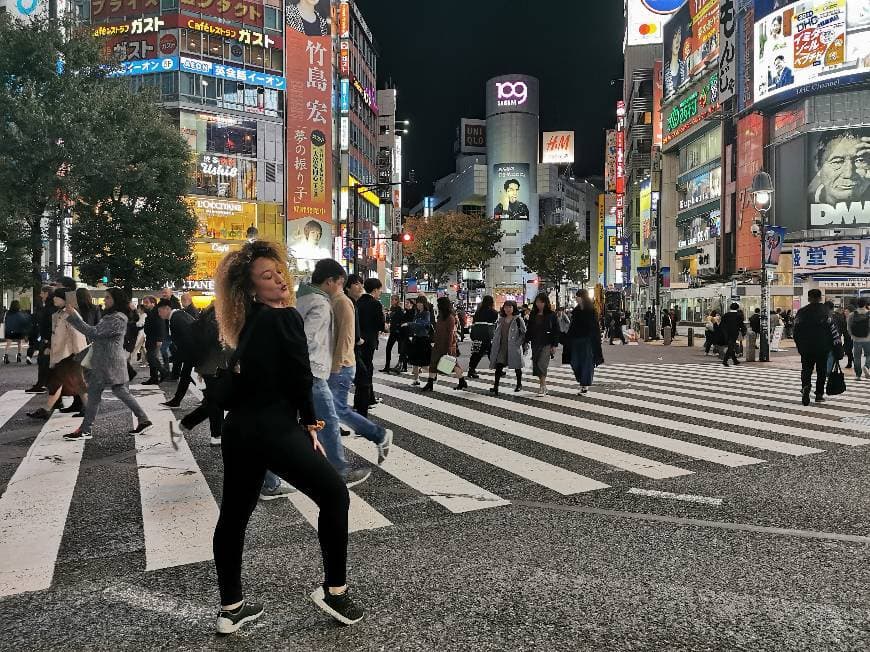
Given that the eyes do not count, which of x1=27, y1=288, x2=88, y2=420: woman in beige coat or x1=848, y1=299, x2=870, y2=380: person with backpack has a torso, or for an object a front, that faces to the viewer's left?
the woman in beige coat

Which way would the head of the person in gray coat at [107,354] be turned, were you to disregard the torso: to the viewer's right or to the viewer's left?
to the viewer's left

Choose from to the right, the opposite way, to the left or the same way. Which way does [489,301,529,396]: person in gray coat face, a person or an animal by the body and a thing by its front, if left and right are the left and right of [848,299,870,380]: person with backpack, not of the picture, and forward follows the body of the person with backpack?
the opposite way

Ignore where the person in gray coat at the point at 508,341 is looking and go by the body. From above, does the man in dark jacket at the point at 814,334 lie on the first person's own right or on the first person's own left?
on the first person's own left

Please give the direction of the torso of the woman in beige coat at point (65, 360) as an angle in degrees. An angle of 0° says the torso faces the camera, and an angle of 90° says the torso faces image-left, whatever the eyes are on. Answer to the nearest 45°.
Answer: approximately 90°

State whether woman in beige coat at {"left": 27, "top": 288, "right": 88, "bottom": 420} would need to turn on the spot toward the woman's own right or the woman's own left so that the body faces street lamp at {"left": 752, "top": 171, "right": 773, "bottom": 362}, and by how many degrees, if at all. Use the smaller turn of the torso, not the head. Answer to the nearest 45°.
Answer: approximately 180°

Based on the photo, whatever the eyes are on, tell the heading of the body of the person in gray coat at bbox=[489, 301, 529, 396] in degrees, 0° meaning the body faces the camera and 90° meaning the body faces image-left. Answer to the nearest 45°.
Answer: approximately 45°

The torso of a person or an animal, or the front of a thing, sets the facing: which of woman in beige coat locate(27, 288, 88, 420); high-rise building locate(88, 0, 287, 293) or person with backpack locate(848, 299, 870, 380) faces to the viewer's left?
the woman in beige coat

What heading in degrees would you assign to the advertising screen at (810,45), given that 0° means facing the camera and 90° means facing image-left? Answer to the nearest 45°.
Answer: approximately 45°

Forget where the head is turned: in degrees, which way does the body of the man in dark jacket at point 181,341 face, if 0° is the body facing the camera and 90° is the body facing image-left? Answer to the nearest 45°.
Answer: approximately 90°

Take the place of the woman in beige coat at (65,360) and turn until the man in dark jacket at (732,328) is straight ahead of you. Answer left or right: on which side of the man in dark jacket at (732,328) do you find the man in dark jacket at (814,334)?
right

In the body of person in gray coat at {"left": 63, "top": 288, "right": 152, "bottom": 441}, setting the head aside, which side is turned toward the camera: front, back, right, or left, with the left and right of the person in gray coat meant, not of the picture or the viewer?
left
